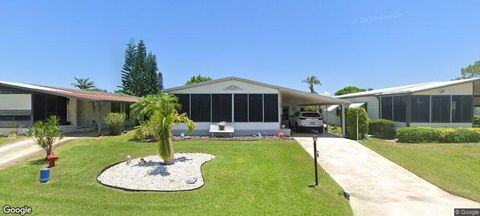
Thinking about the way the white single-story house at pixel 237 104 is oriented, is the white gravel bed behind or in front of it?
in front

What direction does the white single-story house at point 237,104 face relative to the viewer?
toward the camera

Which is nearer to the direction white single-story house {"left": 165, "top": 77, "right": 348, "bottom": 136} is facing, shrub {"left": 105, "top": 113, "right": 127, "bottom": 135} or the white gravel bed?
the white gravel bed

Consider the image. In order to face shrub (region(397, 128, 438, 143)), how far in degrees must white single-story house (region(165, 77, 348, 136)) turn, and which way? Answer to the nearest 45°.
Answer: approximately 90° to its left

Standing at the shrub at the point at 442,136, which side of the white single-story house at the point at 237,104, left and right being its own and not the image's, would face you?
left

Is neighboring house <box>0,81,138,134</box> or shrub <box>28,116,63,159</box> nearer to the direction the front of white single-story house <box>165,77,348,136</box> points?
the shrub

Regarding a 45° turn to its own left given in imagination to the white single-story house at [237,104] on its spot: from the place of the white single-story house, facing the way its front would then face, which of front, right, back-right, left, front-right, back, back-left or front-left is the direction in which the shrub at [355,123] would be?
front-left

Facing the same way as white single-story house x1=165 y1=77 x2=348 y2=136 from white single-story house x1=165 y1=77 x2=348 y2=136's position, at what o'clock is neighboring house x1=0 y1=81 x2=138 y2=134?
The neighboring house is roughly at 3 o'clock from the white single-story house.

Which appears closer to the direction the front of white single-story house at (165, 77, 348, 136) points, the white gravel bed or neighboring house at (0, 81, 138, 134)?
the white gravel bed

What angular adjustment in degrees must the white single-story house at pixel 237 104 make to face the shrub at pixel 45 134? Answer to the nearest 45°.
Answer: approximately 45° to its right

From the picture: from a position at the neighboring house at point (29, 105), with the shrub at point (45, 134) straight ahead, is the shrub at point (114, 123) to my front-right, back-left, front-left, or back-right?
front-left

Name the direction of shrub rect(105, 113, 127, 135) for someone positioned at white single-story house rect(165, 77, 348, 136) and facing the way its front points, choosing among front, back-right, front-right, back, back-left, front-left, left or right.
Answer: right

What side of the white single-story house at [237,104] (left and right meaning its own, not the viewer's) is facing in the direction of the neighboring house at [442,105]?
left
